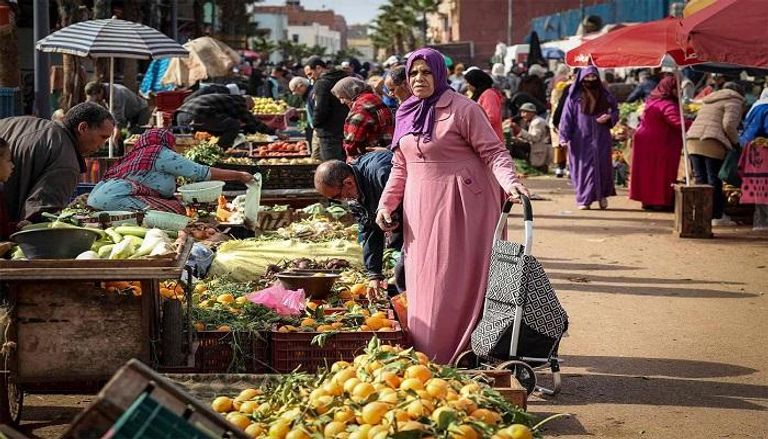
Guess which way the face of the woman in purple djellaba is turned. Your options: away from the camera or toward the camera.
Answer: toward the camera

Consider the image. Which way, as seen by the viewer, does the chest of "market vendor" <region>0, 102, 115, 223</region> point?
to the viewer's right

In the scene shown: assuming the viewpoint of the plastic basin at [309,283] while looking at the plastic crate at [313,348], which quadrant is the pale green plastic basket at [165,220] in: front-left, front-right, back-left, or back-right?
back-right

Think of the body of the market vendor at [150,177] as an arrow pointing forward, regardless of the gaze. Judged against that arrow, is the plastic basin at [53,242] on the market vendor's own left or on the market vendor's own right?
on the market vendor's own right

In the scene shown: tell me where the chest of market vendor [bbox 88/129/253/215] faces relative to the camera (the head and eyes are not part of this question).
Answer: to the viewer's right

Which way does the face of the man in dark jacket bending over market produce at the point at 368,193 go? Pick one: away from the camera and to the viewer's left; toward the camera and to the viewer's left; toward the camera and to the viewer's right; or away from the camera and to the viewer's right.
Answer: toward the camera and to the viewer's left

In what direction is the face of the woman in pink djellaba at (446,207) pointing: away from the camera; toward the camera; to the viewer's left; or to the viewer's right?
toward the camera

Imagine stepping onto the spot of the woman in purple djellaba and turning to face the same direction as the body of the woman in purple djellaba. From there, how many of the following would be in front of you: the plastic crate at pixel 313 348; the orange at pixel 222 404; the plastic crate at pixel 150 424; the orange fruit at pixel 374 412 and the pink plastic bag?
5

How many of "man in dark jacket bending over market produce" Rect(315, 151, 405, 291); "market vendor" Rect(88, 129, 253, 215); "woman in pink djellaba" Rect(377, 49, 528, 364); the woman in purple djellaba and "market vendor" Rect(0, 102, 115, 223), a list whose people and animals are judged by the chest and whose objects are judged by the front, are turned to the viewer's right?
2

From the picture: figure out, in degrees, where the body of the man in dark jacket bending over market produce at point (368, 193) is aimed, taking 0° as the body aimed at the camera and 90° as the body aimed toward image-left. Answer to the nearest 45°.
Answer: approximately 45°

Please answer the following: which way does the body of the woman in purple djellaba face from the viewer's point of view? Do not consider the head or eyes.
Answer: toward the camera

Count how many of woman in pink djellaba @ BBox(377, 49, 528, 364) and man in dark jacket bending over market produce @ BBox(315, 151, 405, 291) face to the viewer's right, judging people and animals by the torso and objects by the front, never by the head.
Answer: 0

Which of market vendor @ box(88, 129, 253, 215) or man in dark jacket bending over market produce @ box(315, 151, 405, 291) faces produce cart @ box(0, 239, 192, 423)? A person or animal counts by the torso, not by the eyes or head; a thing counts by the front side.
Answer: man in dark jacket bending over market produce @ box(315, 151, 405, 291)

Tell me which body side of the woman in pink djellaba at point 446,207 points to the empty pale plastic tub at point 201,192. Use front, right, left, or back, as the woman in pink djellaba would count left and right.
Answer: right

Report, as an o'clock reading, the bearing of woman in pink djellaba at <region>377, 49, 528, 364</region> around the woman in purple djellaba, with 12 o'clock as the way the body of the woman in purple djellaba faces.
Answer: The woman in pink djellaba is roughly at 12 o'clock from the woman in purple djellaba.

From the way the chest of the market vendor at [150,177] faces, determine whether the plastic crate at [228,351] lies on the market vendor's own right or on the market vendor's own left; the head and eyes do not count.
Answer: on the market vendor's own right

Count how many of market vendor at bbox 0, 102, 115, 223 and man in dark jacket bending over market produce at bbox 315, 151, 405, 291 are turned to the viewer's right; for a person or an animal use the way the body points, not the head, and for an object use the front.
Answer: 1

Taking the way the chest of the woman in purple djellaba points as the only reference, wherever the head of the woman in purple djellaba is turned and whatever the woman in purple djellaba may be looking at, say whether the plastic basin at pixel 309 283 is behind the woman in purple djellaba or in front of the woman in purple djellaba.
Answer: in front
